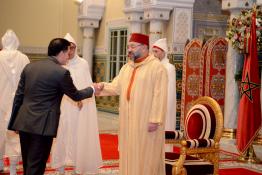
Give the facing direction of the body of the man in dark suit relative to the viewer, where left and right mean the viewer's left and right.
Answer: facing away from the viewer and to the right of the viewer

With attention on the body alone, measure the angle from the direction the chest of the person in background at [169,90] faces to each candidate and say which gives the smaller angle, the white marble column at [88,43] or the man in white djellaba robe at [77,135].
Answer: the man in white djellaba robe

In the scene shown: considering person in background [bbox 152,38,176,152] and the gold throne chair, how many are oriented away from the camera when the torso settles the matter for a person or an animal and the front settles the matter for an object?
0

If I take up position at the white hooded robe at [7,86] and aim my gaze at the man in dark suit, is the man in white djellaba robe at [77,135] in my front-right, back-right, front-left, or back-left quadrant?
front-left

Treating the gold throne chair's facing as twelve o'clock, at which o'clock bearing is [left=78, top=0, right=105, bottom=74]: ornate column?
The ornate column is roughly at 4 o'clock from the gold throne chair.

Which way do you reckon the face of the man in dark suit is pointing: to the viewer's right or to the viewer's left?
to the viewer's right

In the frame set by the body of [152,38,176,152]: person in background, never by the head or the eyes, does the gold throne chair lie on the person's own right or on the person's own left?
on the person's own left

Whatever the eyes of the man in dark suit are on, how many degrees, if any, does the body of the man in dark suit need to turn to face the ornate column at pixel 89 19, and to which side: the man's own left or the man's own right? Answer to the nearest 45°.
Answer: approximately 45° to the man's own left

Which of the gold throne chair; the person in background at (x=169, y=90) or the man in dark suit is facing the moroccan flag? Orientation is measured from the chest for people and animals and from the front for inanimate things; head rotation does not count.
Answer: the man in dark suit

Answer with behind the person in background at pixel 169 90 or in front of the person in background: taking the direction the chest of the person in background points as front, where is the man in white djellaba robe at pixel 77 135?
in front

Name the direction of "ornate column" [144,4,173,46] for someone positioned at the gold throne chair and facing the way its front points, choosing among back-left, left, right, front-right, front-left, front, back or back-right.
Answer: back-right

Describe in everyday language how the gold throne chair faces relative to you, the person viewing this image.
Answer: facing the viewer and to the left of the viewer
